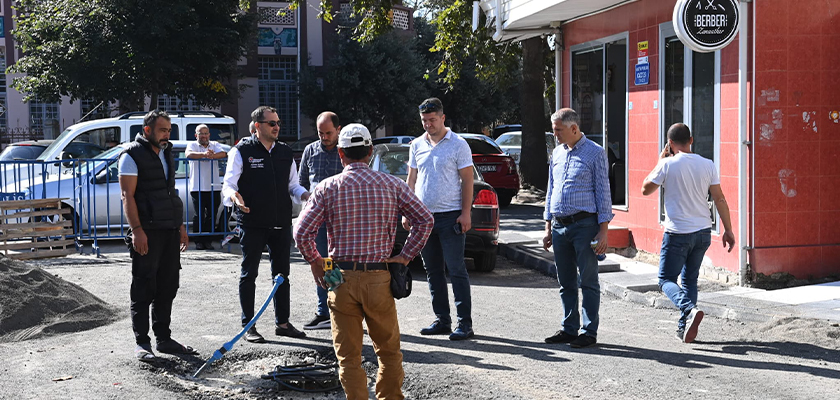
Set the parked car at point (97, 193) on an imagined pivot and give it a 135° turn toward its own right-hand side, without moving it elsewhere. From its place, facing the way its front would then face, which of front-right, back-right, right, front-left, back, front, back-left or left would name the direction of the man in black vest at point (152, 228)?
back-right

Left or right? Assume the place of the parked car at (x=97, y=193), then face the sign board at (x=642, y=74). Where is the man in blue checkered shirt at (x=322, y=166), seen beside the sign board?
right

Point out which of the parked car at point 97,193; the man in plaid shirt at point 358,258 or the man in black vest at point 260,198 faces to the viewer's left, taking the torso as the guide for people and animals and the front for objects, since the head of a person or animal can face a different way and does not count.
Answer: the parked car

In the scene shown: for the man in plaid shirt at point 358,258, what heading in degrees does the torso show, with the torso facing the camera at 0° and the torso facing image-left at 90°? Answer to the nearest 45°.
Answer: approximately 180°

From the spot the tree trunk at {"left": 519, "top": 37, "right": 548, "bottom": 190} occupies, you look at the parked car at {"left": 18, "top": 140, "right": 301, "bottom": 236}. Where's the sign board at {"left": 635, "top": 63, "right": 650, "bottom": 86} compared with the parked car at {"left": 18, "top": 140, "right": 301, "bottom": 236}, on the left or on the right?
left

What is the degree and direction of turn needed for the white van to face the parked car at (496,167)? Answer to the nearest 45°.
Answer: approximately 180°

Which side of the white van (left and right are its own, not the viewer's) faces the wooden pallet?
left

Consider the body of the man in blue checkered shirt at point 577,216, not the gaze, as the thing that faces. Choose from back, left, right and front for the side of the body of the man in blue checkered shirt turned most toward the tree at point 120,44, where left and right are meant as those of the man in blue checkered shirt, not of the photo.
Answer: right

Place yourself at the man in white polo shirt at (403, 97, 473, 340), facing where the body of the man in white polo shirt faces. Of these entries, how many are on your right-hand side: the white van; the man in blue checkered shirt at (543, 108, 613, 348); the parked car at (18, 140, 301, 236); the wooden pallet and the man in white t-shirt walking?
3

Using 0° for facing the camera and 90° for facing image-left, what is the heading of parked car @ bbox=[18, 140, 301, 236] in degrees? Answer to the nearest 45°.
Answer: approximately 90°

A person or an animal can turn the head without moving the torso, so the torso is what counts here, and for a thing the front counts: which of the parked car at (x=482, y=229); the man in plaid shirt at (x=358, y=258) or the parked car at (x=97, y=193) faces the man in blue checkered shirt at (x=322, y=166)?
the man in plaid shirt

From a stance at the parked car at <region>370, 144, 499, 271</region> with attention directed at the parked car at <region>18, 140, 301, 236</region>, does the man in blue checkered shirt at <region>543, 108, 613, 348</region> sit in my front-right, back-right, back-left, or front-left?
back-left
